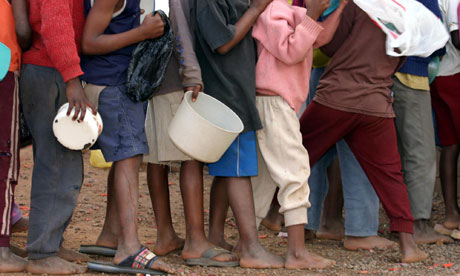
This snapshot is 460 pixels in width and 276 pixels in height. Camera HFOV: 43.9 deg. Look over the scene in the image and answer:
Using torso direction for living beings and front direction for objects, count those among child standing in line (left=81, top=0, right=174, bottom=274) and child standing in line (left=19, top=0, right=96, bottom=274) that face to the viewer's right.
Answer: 2

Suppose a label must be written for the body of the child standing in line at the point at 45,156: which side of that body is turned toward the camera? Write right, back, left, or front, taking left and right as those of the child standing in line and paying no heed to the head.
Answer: right

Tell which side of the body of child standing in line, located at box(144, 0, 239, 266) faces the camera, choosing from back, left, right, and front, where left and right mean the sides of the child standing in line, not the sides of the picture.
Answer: right

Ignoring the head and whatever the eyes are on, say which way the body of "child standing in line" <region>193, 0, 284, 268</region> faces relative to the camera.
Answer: to the viewer's right

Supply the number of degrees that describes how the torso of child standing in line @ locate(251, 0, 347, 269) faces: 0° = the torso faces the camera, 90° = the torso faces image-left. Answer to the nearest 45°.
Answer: approximately 270°

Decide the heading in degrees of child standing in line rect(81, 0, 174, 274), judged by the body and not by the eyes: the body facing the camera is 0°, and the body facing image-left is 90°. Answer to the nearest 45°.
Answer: approximately 270°
